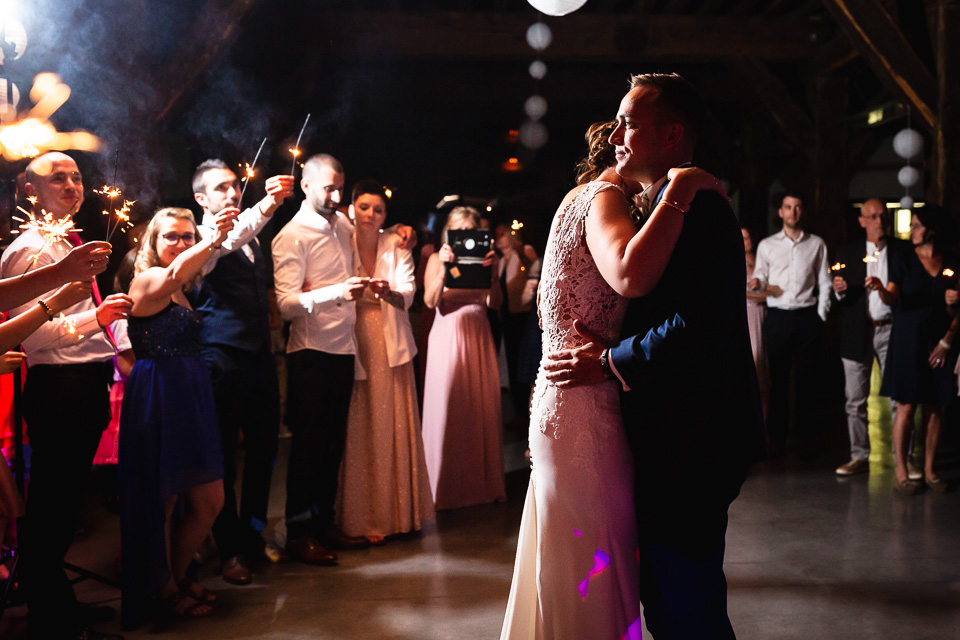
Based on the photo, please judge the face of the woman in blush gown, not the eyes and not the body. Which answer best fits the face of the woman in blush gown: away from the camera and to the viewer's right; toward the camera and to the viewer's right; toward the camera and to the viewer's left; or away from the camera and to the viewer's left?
toward the camera and to the viewer's right

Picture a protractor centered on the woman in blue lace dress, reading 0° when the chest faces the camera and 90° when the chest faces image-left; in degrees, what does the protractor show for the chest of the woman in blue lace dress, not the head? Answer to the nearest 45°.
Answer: approximately 315°

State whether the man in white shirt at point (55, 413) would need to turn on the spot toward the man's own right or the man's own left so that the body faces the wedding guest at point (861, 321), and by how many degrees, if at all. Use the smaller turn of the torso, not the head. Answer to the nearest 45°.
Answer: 0° — they already face them

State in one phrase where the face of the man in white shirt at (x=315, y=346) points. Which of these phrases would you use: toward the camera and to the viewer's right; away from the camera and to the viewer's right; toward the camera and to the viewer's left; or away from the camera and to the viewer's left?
toward the camera and to the viewer's right

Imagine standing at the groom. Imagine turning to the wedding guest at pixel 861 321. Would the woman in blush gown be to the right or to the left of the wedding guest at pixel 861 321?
left

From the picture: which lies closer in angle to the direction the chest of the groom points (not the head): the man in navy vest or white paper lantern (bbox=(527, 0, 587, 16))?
the man in navy vest

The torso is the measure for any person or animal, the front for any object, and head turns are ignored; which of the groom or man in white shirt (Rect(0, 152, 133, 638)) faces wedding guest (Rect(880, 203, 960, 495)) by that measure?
the man in white shirt

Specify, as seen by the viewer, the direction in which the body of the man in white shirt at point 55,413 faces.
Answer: to the viewer's right

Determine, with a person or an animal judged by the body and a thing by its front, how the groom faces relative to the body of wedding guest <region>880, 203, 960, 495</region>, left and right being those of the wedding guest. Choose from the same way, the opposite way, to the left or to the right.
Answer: to the right

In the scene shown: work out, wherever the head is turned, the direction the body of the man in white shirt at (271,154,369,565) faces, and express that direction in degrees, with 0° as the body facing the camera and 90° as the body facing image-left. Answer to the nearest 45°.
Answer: approximately 315°

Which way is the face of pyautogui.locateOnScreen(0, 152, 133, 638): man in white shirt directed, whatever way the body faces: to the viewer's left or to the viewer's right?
to the viewer's right
